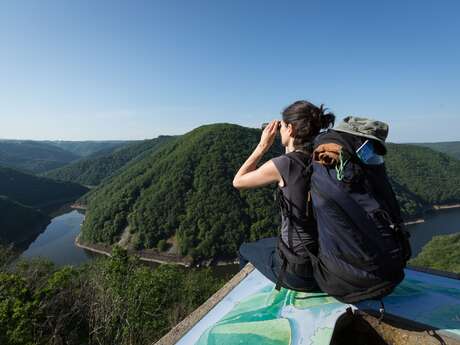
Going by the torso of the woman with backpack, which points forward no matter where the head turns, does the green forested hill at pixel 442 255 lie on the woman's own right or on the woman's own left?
on the woman's own right

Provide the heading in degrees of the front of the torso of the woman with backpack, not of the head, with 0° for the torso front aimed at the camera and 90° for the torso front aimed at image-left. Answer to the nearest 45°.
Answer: approximately 135°

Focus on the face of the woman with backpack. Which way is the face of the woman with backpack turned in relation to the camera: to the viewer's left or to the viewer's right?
to the viewer's left
